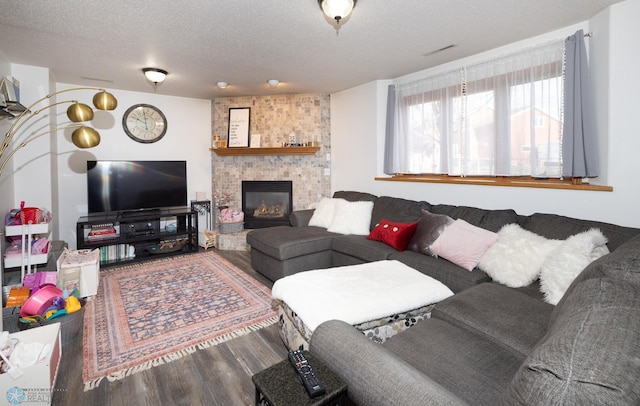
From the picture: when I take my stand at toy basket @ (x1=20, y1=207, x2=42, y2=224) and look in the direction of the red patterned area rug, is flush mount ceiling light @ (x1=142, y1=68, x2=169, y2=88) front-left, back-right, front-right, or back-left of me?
front-left

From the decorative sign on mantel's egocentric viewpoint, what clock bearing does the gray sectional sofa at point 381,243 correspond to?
The gray sectional sofa is roughly at 11 o'clock from the decorative sign on mantel.

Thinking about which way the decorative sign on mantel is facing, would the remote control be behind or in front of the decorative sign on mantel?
in front

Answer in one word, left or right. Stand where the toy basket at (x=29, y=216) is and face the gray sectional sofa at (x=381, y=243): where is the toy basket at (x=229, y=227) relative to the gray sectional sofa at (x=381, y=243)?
left

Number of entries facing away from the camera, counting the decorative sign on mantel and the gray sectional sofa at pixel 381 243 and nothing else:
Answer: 0

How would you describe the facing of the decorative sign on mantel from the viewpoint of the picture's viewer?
facing the viewer

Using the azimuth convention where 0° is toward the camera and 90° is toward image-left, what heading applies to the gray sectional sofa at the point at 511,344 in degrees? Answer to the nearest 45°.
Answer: approximately 45°

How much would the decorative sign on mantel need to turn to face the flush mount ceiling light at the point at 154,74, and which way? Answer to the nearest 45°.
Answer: approximately 45° to its right

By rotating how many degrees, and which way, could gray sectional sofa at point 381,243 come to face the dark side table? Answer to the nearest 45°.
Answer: approximately 45° to its left

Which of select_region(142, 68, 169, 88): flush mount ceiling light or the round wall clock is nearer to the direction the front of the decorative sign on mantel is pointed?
the flush mount ceiling light

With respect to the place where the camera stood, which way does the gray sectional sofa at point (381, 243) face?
facing the viewer and to the left of the viewer

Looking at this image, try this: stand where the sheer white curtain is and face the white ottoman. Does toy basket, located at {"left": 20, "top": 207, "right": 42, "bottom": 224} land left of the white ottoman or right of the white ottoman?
right
